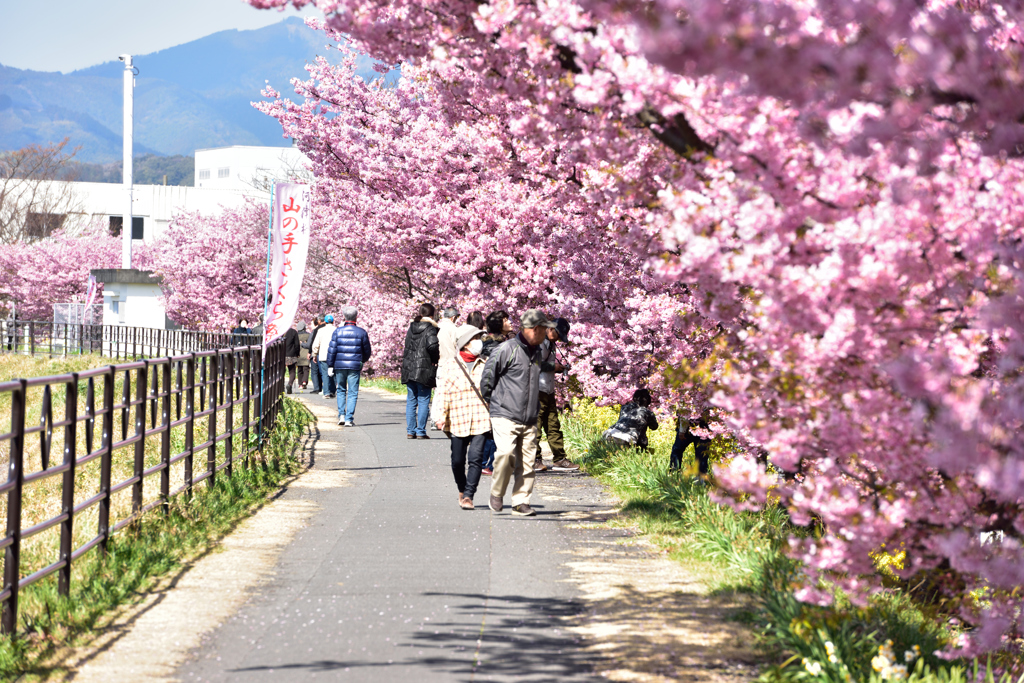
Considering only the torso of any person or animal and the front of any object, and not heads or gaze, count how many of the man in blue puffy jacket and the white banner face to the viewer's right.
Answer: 0

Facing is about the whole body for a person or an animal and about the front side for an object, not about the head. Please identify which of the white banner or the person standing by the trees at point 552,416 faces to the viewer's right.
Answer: the person standing by the trees

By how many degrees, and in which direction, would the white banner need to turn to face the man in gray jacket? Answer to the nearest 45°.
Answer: approximately 45° to its left

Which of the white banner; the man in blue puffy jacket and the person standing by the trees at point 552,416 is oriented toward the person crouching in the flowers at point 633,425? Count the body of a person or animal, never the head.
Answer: the person standing by the trees at point 552,416

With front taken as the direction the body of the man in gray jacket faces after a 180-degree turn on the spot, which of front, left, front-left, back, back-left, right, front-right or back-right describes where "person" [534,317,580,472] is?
front-right

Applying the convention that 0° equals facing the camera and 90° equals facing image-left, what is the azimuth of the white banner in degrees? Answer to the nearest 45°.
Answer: approximately 0°
